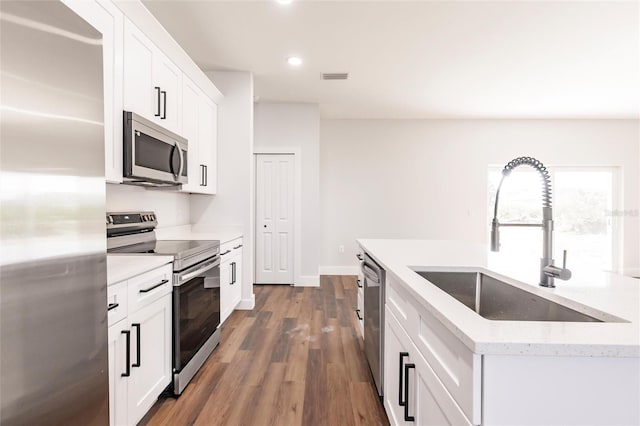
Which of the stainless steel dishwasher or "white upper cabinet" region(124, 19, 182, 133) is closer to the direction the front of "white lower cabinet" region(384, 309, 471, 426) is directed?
the white upper cabinet

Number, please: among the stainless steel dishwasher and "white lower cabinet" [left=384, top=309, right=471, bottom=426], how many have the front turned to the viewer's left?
2

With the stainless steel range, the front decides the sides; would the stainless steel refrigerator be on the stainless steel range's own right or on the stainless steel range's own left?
on the stainless steel range's own right

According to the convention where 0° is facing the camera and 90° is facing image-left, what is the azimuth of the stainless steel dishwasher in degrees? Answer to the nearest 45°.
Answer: approximately 90°

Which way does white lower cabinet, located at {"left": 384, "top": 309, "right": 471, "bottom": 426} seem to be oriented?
to the viewer's left

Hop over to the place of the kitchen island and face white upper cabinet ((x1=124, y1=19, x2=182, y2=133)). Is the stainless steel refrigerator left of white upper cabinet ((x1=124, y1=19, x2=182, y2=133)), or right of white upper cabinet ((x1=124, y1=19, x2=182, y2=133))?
left

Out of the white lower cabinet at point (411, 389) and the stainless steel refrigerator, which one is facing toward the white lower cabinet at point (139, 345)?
the white lower cabinet at point (411, 389)

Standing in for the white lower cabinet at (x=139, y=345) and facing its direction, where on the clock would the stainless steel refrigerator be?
The stainless steel refrigerator is roughly at 2 o'clock from the white lower cabinet.

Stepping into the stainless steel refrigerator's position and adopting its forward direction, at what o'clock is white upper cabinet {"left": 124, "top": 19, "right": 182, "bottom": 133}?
The white upper cabinet is roughly at 8 o'clock from the stainless steel refrigerator.

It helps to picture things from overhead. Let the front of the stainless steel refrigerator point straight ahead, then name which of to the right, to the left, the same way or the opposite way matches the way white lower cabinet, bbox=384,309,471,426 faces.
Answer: the opposite way

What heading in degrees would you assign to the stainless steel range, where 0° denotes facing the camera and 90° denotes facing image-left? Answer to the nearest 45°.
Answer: approximately 315°

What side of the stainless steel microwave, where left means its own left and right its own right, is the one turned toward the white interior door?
left

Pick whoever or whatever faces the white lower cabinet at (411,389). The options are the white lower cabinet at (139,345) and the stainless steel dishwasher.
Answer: the white lower cabinet at (139,345)

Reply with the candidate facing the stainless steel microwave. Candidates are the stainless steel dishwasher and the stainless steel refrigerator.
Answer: the stainless steel dishwasher

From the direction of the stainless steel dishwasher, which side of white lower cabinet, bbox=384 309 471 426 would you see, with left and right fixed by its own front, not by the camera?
right
